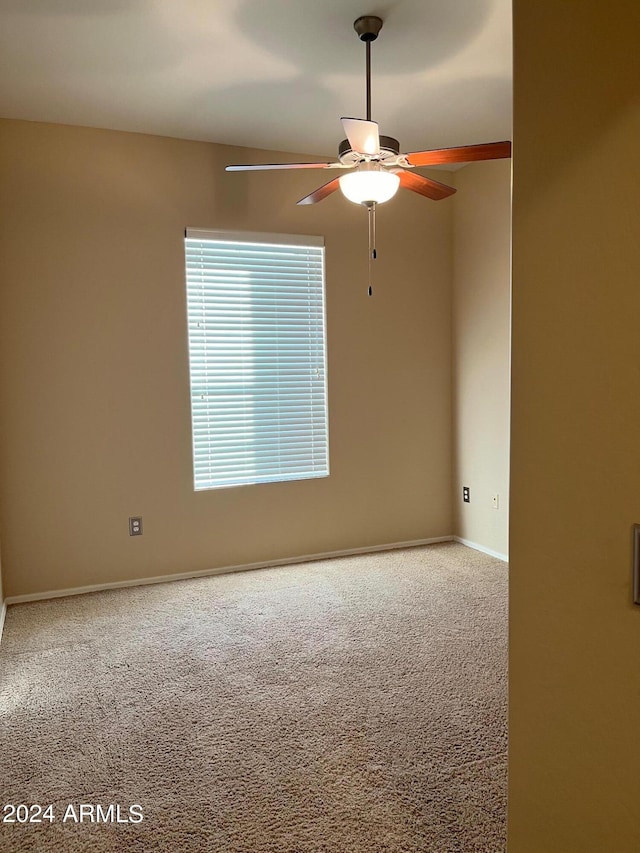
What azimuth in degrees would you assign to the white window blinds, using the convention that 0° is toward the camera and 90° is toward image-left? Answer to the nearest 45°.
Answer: approximately 0°
